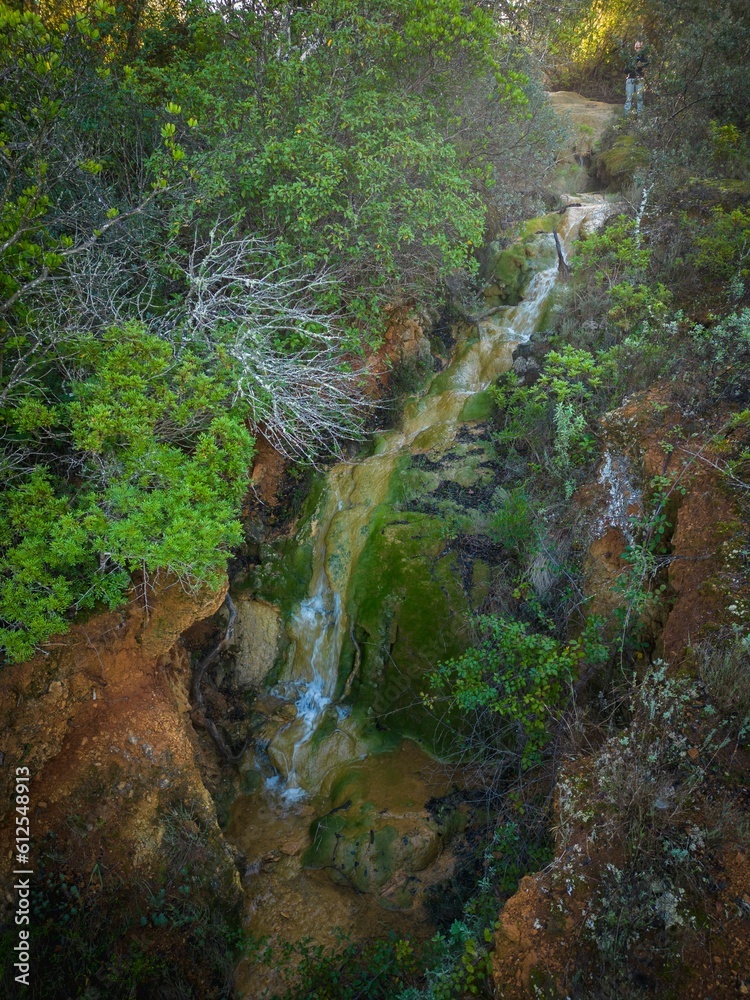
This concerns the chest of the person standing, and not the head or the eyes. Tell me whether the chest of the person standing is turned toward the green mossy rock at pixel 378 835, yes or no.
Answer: yes

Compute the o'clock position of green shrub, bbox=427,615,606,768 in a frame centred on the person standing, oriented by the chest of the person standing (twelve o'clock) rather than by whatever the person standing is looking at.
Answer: The green shrub is roughly at 12 o'clock from the person standing.

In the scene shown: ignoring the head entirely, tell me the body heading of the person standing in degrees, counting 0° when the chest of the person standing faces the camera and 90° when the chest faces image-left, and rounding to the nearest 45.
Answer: approximately 0°
